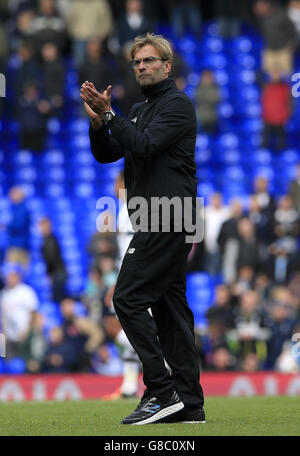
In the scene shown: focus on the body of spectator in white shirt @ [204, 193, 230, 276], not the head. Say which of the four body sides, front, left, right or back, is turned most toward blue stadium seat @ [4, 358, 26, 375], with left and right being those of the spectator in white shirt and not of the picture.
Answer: right

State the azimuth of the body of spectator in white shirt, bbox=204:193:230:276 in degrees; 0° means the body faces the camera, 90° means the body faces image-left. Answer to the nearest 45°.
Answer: approximately 0°

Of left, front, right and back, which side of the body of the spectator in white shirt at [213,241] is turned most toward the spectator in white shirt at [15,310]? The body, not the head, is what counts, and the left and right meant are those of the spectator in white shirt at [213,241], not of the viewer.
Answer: right

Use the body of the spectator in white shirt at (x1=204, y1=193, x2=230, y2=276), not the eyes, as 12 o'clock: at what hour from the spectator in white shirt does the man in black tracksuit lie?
The man in black tracksuit is roughly at 12 o'clock from the spectator in white shirt.

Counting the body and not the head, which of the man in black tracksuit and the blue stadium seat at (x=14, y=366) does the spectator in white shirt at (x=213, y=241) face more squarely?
the man in black tracksuit

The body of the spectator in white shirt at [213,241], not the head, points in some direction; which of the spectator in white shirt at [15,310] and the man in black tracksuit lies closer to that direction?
the man in black tracksuit
